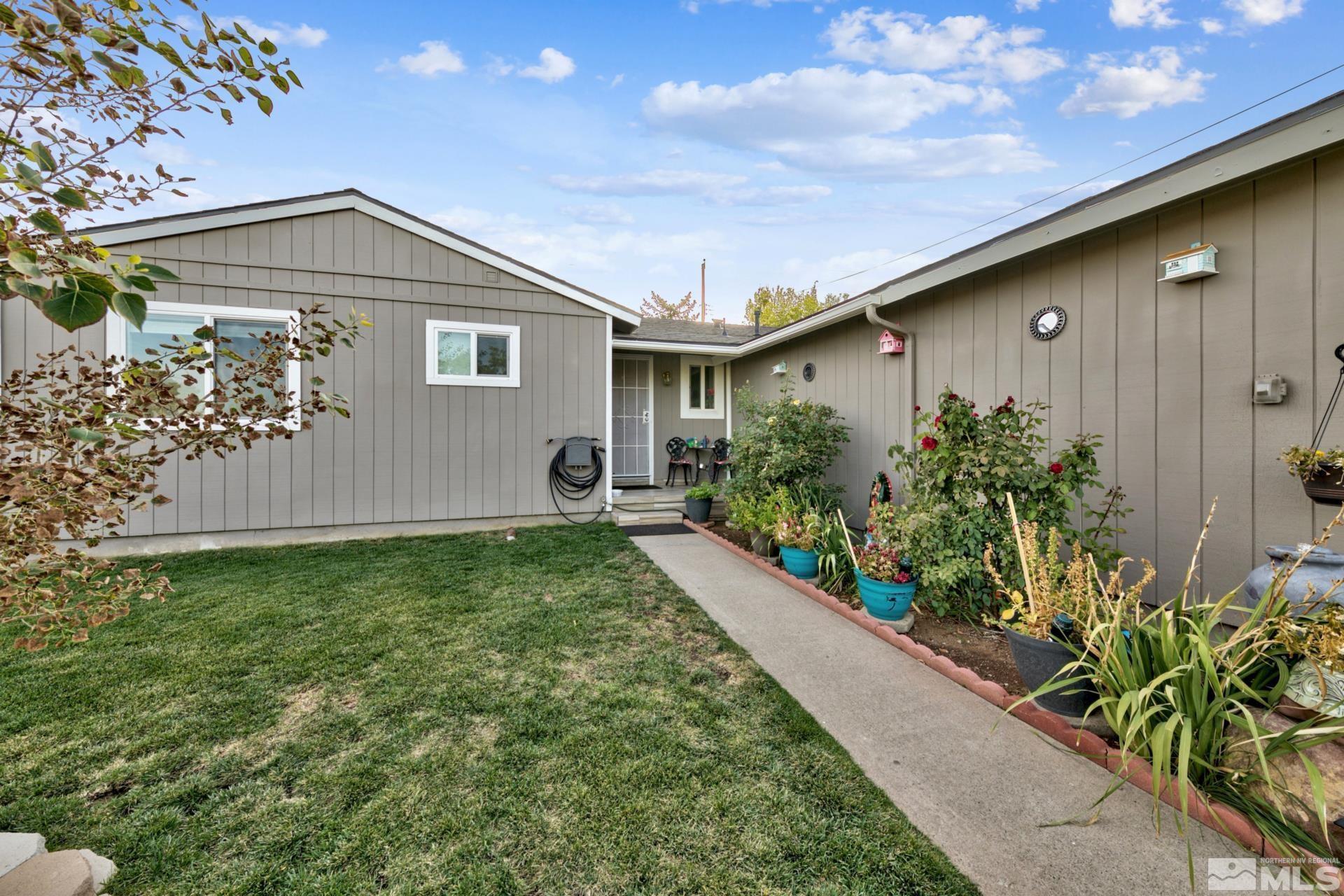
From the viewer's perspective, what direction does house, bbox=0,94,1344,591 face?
toward the camera

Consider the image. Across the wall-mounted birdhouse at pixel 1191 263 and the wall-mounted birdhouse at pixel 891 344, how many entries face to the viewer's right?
0

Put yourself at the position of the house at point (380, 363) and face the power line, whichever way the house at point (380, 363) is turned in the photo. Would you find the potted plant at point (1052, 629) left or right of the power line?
right

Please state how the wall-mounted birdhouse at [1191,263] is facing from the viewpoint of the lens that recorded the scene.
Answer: facing the viewer and to the left of the viewer

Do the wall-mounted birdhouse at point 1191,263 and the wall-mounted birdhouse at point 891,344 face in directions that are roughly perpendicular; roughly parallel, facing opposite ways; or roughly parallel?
roughly parallel

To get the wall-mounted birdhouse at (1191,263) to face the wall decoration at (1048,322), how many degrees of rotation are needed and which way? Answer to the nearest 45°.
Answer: approximately 90° to its right

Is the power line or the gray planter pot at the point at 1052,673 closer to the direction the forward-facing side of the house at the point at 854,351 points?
the gray planter pot

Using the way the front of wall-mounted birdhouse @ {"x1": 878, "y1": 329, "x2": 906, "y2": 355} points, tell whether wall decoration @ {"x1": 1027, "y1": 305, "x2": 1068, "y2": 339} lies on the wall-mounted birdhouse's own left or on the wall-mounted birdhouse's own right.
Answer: on the wall-mounted birdhouse's own left

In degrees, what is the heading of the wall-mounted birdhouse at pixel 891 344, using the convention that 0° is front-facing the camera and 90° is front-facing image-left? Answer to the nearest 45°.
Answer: approximately 45°

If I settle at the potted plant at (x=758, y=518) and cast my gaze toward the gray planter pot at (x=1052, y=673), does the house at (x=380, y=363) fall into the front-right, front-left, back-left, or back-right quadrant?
back-right

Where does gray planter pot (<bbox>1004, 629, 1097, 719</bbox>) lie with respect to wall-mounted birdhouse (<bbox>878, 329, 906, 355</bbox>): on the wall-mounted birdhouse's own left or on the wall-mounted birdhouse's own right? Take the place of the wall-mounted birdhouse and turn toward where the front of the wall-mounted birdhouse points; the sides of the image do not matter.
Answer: on the wall-mounted birdhouse's own left

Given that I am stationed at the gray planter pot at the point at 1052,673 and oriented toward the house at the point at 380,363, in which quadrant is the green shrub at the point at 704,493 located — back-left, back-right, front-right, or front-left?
front-right

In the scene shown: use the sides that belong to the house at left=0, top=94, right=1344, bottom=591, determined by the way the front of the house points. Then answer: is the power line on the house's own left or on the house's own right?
on the house's own left
